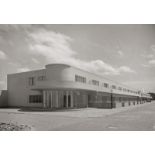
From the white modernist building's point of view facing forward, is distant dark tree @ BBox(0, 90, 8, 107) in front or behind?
behind
